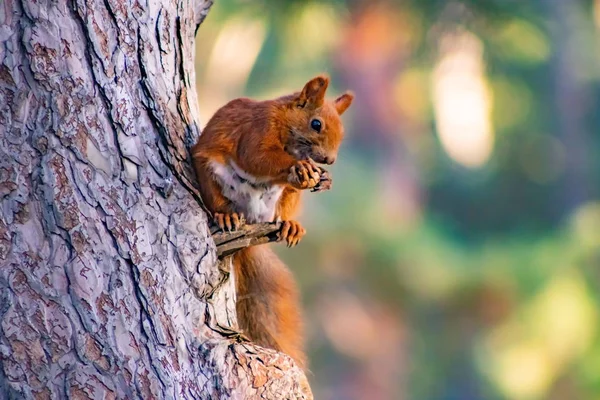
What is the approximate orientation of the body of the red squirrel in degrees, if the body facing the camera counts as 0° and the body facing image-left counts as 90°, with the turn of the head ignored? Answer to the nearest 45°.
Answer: approximately 315°
